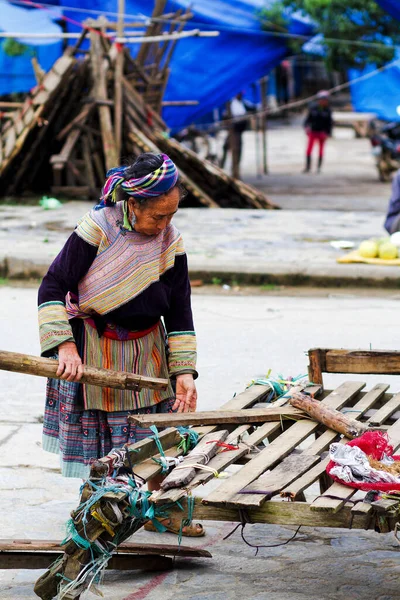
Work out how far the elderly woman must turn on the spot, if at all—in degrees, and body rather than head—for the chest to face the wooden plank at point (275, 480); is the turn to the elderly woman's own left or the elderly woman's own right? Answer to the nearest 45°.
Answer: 0° — they already face it

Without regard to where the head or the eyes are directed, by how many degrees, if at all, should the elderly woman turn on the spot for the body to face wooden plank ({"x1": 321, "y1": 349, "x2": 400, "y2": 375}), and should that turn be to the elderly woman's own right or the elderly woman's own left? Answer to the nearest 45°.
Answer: approximately 45° to the elderly woman's own left

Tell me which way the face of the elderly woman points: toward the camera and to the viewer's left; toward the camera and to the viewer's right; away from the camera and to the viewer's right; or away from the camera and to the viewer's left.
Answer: toward the camera and to the viewer's right

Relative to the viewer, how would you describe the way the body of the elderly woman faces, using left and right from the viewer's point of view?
facing the viewer and to the right of the viewer

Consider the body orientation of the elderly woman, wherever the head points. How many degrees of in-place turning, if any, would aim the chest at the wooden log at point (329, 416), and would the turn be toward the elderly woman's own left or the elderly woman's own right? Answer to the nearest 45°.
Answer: approximately 45° to the elderly woman's own left

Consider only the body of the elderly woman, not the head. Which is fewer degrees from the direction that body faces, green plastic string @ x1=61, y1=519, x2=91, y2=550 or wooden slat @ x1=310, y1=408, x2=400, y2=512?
the wooden slat

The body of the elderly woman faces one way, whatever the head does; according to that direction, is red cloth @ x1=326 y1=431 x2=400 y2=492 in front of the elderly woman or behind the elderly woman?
in front

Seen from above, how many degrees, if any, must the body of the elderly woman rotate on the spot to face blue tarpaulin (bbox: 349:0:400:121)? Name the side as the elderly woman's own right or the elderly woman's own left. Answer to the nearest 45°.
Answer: approximately 135° to the elderly woman's own left

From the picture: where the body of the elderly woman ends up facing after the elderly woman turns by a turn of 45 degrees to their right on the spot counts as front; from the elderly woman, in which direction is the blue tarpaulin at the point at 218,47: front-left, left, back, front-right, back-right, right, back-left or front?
back

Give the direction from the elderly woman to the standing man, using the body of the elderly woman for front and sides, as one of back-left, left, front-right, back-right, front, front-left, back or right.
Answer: back-left

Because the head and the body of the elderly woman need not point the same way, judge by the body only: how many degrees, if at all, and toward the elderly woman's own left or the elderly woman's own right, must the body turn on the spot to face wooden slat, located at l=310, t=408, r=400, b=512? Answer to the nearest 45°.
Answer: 0° — they already face it

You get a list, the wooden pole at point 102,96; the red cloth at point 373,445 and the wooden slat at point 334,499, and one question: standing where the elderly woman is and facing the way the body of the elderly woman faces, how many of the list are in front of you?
2
